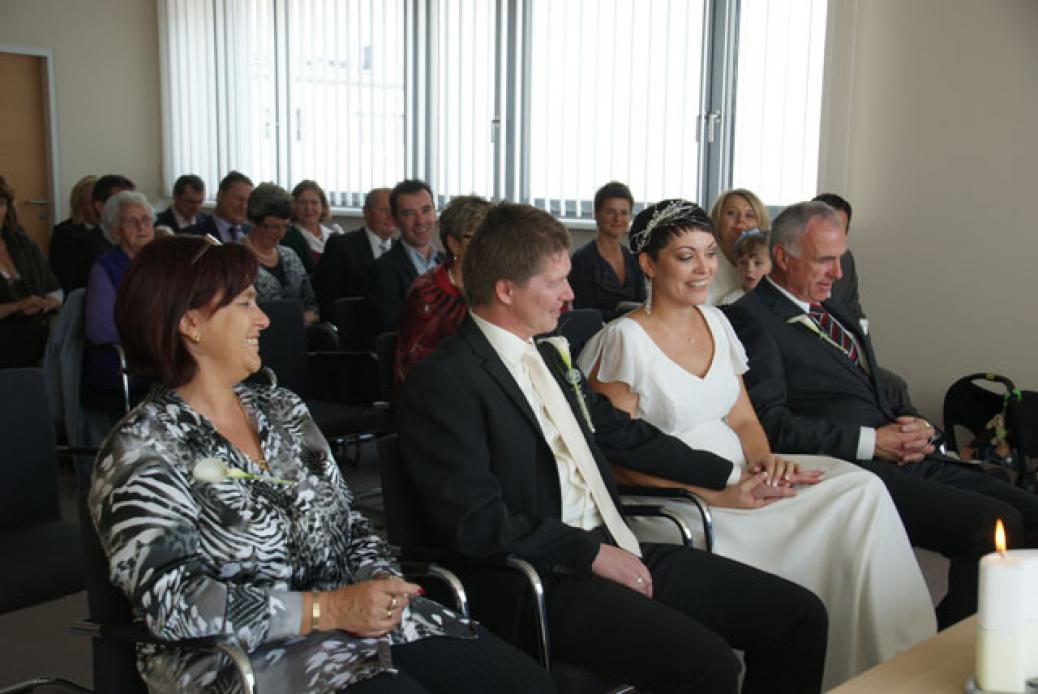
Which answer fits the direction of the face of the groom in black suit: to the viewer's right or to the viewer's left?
to the viewer's right

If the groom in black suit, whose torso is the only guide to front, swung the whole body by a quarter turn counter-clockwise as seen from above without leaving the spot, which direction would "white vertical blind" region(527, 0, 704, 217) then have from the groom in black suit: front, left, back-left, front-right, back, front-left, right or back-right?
front-left

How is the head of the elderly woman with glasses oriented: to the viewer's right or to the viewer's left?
to the viewer's right

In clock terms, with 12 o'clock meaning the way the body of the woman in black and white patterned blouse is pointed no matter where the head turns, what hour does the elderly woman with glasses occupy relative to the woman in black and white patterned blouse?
The elderly woman with glasses is roughly at 7 o'clock from the woman in black and white patterned blouse.

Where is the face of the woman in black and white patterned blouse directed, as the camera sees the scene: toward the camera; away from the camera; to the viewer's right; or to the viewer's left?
to the viewer's right

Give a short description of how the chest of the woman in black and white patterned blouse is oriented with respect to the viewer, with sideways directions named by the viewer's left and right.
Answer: facing the viewer and to the right of the viewer

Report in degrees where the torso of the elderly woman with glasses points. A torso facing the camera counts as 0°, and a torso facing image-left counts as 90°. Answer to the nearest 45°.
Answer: approximately 315°

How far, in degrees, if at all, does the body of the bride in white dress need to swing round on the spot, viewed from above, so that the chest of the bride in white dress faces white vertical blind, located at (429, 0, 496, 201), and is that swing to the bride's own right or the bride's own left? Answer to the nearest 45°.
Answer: approximately 135° to the bride's own left

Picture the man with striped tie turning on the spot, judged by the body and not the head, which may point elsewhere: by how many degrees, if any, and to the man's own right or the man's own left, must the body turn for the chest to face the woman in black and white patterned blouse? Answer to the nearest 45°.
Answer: approximately 90° to the man's own right
